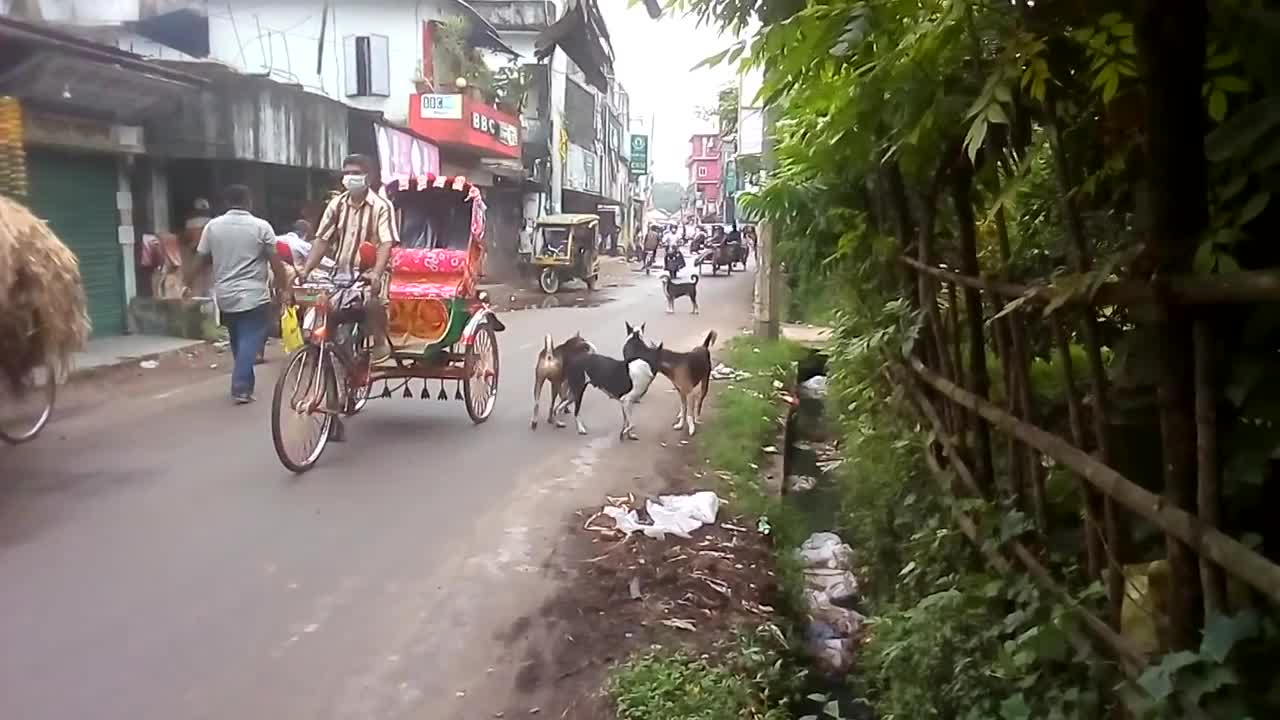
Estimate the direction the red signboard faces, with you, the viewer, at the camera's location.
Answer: facing the viewer and to the right of the viewer

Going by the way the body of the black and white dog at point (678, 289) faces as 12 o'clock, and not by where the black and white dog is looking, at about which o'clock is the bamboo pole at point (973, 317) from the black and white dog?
The bamboo pole is roughly at 9 o'clock from the black and white dog.

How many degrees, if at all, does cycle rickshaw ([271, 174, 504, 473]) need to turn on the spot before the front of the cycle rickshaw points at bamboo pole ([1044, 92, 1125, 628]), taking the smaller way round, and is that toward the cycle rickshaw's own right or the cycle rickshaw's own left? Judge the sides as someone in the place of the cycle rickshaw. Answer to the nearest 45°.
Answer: approximately 45° to the cycle rickshaw's own left

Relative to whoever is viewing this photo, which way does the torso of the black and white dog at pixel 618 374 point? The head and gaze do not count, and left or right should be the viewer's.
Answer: facing to the right of the viewer

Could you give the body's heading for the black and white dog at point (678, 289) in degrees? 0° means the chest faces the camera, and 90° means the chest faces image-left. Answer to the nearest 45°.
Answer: approximately 90°

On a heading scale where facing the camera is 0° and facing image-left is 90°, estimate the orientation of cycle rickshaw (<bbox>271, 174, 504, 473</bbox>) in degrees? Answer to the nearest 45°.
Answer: approximately 45°

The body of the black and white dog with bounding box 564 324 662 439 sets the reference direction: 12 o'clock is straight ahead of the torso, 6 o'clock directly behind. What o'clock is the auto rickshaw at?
The auto rickshaw is roughly at 9 o'clock from the black and white dog.

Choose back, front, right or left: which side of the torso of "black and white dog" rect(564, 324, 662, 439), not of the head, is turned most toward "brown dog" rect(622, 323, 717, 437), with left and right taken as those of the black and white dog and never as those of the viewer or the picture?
front

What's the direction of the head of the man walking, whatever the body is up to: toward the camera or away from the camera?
away from the camera

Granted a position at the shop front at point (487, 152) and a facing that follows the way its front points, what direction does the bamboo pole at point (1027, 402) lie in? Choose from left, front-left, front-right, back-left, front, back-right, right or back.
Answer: front-right

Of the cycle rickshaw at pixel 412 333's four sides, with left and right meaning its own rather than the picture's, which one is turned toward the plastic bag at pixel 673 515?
left

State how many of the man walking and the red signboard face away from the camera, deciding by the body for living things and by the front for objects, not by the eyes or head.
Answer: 1

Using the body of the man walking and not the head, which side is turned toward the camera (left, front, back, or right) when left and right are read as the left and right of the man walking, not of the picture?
back

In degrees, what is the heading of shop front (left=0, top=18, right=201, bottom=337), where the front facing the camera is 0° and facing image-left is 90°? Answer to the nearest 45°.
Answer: approximately 315°

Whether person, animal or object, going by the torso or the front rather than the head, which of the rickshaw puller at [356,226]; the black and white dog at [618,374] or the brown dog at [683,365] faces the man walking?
the brown dog

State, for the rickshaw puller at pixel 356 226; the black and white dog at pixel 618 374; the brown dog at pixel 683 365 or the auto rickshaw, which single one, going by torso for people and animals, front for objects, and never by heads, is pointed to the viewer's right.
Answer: the black and white dog

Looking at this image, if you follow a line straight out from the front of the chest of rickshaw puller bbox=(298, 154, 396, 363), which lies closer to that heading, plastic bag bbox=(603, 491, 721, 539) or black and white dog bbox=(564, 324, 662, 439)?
the plastic bag

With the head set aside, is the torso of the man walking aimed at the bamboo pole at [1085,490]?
no
